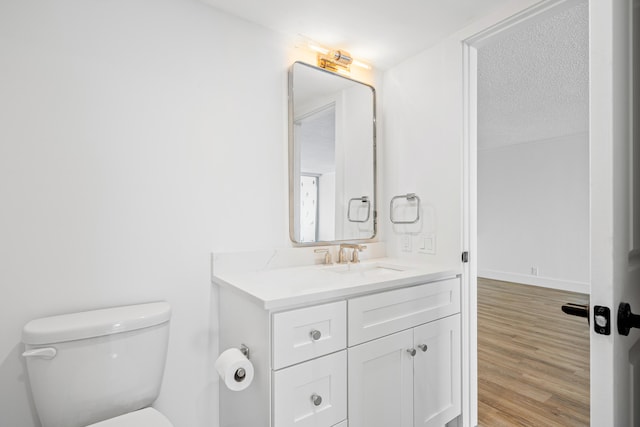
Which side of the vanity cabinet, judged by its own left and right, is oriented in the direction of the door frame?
left

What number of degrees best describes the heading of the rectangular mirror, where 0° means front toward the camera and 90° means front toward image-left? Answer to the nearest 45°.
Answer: approximately 315°

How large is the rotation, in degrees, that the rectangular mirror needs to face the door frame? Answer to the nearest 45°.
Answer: approximately 45° to its left

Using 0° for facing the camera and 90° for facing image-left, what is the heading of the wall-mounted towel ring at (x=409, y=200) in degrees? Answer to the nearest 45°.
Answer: approximately 45°

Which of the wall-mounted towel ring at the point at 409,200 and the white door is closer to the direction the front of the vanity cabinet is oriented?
the white door

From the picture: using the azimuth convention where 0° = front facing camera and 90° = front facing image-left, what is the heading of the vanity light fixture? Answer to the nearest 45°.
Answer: approximately 315°
